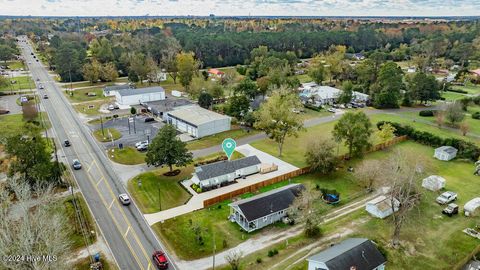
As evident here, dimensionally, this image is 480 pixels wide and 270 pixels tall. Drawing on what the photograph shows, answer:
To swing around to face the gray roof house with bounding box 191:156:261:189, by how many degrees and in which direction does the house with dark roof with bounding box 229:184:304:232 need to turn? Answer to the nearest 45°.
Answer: approximately 90° to its right

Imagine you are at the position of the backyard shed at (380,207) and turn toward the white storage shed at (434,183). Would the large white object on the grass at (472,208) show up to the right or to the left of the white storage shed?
right

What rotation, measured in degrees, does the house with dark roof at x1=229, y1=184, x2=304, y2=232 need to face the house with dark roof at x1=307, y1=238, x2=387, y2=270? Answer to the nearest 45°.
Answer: approximately 90° to its left

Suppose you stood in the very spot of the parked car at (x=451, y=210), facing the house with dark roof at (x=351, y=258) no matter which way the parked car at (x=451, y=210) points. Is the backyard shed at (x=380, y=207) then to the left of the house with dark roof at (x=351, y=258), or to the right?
right

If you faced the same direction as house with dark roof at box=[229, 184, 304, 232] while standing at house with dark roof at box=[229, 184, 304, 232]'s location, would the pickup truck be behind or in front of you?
behind

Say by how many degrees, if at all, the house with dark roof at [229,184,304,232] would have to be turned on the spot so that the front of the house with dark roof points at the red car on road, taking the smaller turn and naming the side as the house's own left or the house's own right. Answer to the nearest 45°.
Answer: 0° — it already faces it

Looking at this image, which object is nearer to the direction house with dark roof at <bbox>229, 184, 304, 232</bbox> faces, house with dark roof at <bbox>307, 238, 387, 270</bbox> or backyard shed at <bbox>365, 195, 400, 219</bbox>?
the house with dark roof

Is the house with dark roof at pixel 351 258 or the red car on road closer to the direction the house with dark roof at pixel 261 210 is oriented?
the red car on road

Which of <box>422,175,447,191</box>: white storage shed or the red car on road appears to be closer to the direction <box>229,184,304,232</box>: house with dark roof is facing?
the red car on road

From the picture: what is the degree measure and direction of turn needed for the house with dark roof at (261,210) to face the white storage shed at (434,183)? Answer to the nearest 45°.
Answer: approximately 180°

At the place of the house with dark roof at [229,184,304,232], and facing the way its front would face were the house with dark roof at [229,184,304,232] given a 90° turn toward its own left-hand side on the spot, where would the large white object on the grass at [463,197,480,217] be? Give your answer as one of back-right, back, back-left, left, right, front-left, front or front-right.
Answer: front-left

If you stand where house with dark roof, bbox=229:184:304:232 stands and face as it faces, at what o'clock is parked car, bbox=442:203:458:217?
The parked car is roughly at 7 o'clock from the house with dark roof.

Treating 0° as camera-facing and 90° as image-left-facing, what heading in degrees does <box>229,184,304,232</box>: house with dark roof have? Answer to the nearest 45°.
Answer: approximately 45°
